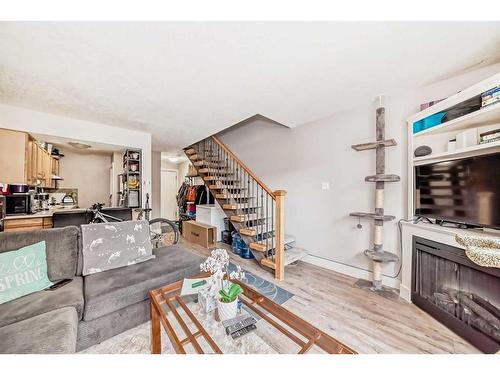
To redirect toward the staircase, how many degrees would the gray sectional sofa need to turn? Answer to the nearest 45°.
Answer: approximately 45° to its left

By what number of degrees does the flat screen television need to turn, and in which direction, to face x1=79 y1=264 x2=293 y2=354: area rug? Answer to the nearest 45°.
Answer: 0° — it already faces it

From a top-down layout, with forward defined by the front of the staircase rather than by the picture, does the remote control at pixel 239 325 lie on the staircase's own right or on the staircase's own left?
on the staircase's own right

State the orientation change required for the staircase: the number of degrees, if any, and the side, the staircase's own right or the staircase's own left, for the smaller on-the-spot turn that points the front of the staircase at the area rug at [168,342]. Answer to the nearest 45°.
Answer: approximately 45° to the staircase's own right

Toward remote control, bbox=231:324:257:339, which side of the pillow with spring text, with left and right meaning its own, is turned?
front

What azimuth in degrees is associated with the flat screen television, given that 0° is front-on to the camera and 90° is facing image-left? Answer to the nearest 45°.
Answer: approximately 45°

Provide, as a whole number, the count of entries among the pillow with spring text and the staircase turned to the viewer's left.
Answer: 0

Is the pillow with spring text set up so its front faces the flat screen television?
yes

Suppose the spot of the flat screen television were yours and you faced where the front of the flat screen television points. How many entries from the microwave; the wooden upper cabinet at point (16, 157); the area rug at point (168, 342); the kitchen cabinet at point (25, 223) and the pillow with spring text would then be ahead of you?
5

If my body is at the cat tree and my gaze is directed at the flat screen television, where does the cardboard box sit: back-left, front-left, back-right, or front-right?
back-right

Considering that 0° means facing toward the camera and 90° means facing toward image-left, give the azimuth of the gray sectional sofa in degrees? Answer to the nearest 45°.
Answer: approximately 315°
